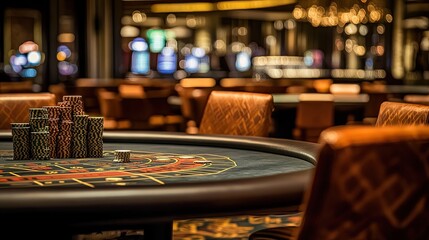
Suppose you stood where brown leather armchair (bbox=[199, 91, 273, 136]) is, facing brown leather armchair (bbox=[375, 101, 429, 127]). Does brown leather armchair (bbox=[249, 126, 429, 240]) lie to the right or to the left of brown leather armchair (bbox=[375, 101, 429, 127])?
right

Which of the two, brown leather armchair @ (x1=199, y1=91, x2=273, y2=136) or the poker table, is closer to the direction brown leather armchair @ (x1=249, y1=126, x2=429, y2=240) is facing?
the poker table

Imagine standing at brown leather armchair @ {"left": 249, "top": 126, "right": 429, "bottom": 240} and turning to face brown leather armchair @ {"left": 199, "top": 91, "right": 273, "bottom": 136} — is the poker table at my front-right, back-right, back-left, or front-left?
front-left

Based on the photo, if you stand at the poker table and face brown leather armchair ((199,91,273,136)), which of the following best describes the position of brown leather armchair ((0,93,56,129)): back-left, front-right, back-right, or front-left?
front-left

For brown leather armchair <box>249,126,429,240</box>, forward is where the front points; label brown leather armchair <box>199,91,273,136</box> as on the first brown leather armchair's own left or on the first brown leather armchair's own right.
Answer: on the first brown leather armchair's own right

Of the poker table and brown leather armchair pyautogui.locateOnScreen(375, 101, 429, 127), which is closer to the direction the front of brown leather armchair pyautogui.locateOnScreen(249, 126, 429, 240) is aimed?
the poker table
